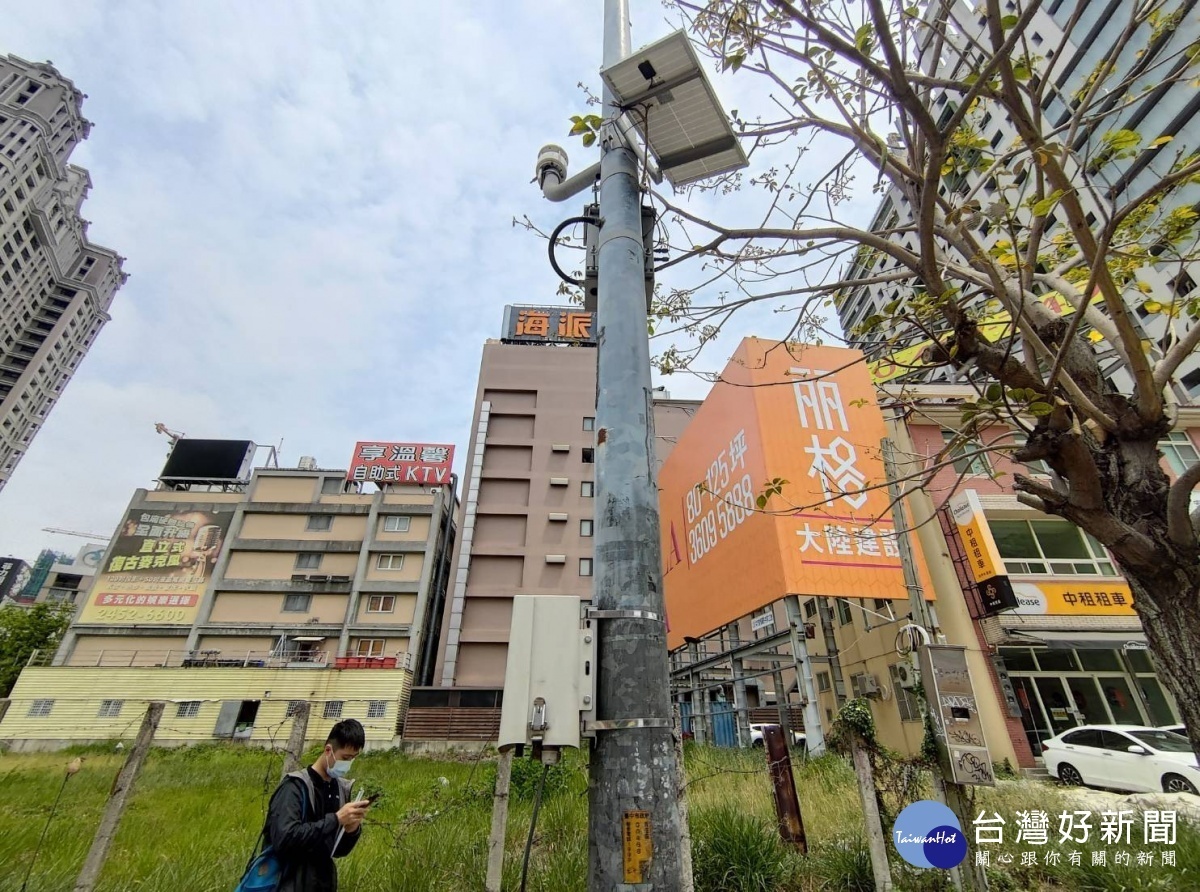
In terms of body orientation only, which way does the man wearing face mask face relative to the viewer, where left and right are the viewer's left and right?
facing the viewer and to the right of the viewer

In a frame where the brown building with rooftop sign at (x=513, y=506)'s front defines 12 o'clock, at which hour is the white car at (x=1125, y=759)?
The white car is roughly at 11 o'clock from the brown building with rooftop sign.

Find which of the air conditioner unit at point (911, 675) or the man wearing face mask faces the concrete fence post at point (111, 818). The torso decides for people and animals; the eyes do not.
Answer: the air conditioner unit

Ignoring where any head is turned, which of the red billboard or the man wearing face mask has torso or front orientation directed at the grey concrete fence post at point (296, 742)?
the red billboard

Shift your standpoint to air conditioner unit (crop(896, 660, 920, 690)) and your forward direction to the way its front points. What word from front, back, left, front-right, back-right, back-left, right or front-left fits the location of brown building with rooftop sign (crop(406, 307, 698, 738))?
right

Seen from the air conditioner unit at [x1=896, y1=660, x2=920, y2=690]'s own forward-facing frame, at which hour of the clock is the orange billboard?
The orange billboard is roughly at 4 o'clock from the air conditioner unit.

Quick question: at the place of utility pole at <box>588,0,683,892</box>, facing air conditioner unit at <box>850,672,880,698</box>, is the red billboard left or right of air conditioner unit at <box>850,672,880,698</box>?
left

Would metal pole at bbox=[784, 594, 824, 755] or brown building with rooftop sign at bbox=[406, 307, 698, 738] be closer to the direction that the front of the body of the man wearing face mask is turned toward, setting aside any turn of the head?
the metal pole

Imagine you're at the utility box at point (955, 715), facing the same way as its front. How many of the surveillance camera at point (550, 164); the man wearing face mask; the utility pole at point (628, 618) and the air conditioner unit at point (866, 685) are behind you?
1

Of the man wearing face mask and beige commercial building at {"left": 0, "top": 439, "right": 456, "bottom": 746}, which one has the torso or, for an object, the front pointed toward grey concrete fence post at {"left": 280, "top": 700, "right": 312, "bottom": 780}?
the beige commercial building

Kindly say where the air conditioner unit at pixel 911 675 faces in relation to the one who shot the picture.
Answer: facing the viewer and to the left of the viewer

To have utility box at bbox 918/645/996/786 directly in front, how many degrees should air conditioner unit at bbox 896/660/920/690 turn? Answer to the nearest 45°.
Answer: approximately 45° to its left

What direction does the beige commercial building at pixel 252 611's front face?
toward the camera

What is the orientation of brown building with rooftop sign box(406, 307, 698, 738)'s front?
toward the camera

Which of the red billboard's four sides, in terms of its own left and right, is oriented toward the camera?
front

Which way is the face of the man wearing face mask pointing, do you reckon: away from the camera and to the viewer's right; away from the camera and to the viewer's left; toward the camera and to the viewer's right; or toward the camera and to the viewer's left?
toward the camera and to the viewer's right
